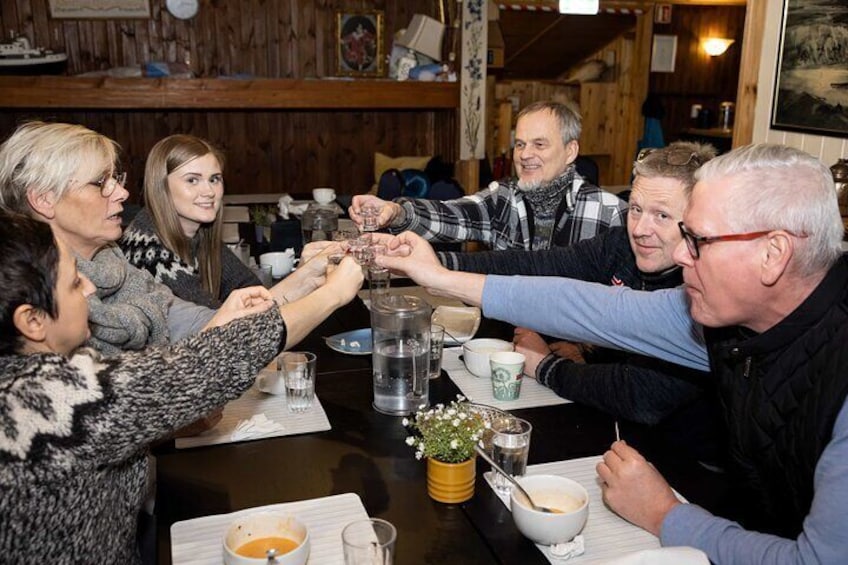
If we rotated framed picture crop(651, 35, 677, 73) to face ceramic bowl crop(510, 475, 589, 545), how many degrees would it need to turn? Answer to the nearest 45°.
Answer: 0° — it already faces it

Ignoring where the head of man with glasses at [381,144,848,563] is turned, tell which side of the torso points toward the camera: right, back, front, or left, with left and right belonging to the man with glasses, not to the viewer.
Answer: left

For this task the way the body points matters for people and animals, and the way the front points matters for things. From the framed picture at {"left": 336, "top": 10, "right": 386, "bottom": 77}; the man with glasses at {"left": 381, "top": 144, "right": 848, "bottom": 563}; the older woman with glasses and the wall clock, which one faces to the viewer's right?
the older woman with glasses

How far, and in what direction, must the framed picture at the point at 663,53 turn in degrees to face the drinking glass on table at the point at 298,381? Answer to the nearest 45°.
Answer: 0° — it already faces it

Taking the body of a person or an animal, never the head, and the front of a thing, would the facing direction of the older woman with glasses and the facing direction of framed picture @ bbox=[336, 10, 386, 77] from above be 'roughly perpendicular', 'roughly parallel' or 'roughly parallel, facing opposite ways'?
roughly perpendicular

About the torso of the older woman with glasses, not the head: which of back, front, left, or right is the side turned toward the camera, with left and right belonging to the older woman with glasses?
right

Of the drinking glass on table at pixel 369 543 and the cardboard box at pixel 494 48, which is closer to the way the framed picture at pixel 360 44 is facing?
the drinking glass on table

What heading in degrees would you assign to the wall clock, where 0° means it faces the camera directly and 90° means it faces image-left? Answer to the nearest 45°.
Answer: approximately 0°

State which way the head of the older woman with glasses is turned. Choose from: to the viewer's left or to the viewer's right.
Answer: to the viewer's right
